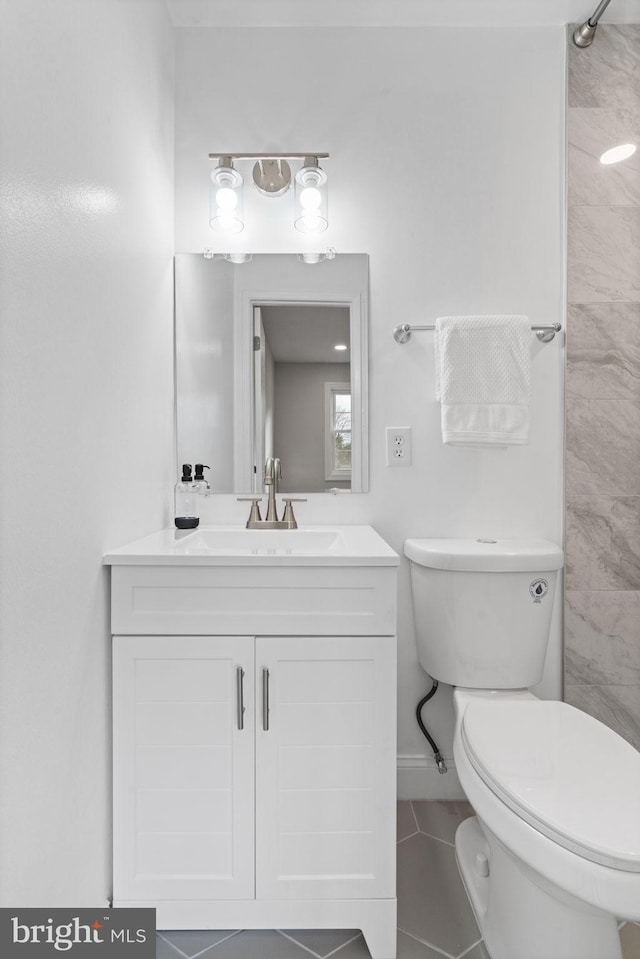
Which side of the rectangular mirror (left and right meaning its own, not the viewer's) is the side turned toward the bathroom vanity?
front

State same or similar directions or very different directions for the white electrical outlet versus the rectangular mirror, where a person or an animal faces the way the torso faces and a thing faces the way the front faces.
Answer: same or similar directions

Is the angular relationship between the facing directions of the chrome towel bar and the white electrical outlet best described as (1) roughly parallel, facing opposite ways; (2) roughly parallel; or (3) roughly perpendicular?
roughly parallel

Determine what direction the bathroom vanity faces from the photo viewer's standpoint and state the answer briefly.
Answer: facing the viewer

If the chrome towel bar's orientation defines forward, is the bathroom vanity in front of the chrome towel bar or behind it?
in front

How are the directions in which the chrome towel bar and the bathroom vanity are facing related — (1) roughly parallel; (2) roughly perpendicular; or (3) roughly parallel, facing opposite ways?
roughly parallel
